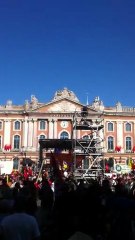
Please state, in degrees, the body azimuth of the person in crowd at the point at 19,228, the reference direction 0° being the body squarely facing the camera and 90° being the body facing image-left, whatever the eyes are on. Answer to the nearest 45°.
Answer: approximately 180°

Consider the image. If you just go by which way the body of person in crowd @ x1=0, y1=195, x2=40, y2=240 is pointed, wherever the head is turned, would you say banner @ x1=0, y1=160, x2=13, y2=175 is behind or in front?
in front
